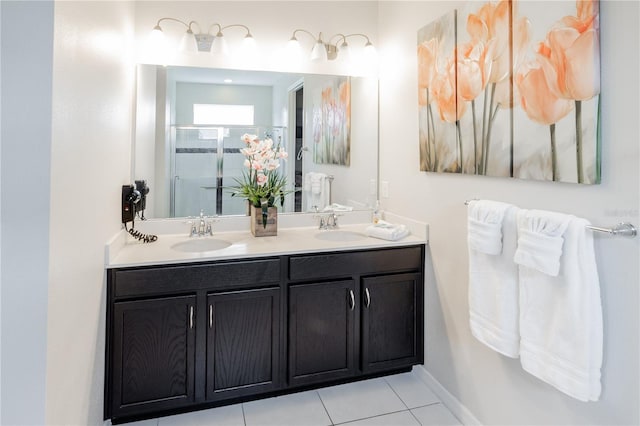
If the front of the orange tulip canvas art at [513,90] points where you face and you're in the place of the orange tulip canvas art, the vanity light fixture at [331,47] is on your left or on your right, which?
on your right

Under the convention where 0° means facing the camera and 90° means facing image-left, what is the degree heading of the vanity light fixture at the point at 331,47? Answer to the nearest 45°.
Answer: approximately 0°

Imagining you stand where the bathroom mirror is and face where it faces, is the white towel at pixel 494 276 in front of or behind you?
in front

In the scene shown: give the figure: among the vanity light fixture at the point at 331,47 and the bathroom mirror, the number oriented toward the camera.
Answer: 2

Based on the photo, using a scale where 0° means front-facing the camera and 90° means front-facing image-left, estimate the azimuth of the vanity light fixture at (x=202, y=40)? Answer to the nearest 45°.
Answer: approximately 0°

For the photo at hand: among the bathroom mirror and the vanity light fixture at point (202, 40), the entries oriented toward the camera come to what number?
2

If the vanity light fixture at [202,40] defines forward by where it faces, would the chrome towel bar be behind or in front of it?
in front

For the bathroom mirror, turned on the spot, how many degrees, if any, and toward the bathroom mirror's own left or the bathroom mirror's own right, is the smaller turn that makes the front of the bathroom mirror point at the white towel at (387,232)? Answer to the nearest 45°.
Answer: approximately 45° to the bathroom mirror's own left
